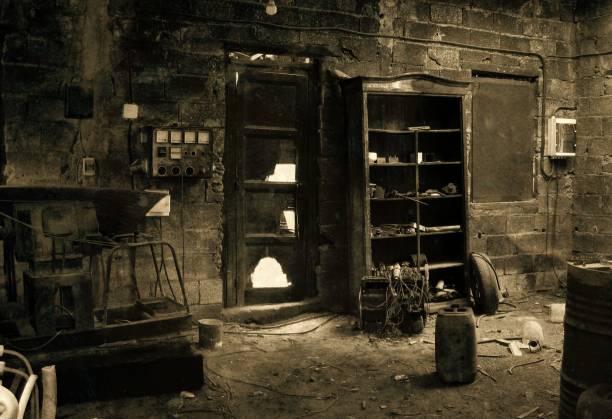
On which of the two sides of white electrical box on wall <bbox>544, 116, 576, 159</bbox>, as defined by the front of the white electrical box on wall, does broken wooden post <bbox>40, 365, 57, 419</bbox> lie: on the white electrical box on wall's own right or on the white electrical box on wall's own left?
on the white electrical box on wall's own right

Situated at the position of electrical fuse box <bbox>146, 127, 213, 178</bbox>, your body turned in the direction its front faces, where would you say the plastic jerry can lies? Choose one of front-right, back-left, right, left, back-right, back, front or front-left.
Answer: front-left

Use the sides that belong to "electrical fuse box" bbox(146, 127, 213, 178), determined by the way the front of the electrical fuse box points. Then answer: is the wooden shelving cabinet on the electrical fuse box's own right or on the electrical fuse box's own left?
on the electrical fuse box's own left

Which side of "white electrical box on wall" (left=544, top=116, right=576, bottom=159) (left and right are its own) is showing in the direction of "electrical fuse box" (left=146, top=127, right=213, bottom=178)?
right

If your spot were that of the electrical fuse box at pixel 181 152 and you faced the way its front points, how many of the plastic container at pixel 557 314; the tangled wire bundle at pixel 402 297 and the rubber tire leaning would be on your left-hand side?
3

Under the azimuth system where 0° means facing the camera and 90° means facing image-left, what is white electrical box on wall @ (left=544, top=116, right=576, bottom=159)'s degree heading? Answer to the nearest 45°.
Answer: approximately 315°

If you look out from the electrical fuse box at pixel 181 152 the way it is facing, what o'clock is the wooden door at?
The wooden door is roughly at 8 o'clock from the electrical fuse box.

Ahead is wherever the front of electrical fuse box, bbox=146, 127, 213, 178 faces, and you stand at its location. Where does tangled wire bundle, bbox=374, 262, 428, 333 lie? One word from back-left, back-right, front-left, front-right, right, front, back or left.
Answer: left

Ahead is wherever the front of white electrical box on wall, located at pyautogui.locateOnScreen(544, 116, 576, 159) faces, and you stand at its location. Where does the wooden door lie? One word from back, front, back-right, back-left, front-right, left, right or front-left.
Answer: right

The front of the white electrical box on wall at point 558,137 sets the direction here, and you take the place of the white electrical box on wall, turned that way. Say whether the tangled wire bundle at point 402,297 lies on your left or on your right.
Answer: on your right
